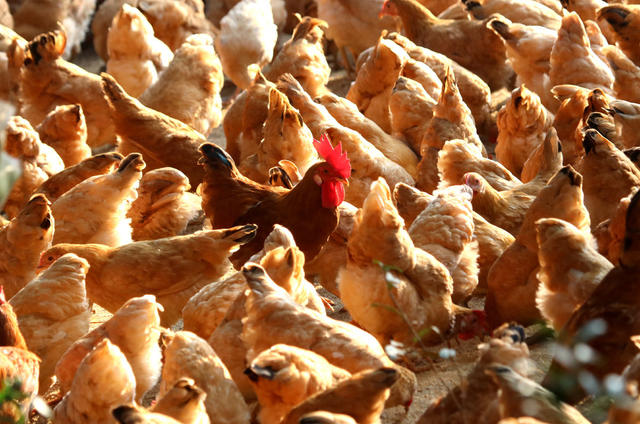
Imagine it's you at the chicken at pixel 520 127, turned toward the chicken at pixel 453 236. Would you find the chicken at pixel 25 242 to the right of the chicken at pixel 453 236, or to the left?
right

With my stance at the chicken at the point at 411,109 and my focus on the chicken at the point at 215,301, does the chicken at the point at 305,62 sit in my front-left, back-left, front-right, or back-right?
back-right

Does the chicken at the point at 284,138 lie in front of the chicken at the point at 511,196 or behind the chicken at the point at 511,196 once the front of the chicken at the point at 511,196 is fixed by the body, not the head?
in front

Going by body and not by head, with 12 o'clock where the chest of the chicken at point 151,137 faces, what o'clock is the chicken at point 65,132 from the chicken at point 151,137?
the chicken at point 65,132 is roughly at 7 o'clock from the chicken at point 151,137.

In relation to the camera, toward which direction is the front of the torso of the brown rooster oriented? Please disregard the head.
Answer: to the viewer's right

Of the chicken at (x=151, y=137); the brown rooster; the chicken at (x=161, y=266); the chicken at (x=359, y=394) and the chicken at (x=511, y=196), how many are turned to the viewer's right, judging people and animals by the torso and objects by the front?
2

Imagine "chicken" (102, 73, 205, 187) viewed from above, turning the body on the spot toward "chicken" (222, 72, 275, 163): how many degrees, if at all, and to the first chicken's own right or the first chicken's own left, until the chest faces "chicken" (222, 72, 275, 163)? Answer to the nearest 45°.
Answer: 0° — it already faces it

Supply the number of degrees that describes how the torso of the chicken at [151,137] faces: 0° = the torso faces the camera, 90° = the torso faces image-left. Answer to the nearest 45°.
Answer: approximately 270°

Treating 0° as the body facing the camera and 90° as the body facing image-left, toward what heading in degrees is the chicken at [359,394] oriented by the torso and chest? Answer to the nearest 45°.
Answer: approximately 90°

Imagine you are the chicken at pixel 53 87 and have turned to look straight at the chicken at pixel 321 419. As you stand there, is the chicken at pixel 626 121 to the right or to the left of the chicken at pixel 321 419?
left

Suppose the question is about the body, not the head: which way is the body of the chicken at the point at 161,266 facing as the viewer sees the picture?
to the viewer's left
